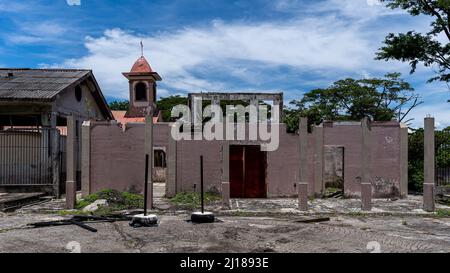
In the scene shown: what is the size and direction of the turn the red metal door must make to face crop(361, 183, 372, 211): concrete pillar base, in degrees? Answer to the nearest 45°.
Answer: approximately 45° to its left

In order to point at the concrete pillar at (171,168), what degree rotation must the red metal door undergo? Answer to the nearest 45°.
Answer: approximately 90° to its right

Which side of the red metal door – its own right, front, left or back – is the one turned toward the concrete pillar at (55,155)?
right

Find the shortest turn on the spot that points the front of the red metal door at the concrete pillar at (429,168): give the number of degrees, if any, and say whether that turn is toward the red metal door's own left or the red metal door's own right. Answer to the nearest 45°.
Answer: approximately 45° to the red metal door's own left

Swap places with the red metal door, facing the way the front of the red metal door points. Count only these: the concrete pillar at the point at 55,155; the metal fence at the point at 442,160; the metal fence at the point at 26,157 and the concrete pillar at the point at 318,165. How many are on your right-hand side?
2

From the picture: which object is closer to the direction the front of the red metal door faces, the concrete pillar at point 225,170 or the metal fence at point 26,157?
the concrete pillar

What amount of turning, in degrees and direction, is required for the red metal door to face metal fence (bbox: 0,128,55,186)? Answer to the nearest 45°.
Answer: approximately 90° to its right

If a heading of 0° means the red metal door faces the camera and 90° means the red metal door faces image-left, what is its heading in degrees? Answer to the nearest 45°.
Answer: approximately 0°

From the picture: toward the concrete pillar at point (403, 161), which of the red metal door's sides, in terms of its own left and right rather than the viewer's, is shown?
left

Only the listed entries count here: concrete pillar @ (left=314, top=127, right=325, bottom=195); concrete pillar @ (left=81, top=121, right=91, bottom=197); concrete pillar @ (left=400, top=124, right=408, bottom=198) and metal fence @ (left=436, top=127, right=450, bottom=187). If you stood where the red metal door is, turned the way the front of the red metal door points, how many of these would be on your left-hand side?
3

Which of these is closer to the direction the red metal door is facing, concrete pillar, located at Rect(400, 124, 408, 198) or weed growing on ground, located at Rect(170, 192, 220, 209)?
the weed growing on ground
